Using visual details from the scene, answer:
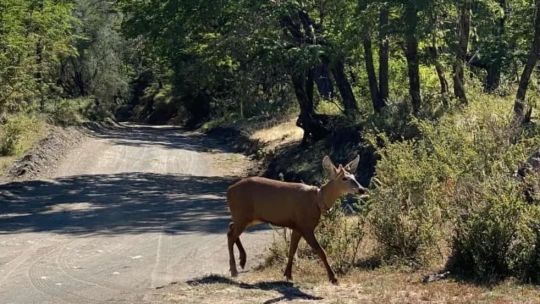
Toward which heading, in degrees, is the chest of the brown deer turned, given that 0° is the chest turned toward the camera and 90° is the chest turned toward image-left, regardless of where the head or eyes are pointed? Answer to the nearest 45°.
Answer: approximately 270°

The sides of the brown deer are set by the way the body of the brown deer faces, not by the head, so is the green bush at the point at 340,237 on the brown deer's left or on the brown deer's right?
on the brown deer's left

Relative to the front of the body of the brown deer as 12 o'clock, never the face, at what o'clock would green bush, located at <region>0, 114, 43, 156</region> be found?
The green bush is roughly at 8 o'clock from the brown deer.

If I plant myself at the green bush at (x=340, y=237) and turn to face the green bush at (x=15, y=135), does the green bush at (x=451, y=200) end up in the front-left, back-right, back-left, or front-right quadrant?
back-right
